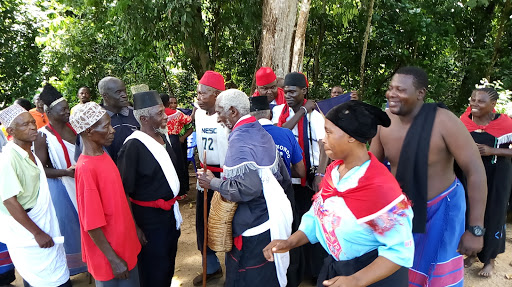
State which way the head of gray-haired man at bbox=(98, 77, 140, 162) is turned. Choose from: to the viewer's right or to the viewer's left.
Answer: to the viewer's right

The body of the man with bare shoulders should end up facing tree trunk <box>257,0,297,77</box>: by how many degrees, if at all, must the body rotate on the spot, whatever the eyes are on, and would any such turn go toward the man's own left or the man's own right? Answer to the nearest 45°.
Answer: approximately 90° to the man's own right

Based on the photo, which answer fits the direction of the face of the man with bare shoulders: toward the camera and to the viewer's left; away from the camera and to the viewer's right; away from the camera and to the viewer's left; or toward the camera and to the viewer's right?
toward the camera and to the viewer's left

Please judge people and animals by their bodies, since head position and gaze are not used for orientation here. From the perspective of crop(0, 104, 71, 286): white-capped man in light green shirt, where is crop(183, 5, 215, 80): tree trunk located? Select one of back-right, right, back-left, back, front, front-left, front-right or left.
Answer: left

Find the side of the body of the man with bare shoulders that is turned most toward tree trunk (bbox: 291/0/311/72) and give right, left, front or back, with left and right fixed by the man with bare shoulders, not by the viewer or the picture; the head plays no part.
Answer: right

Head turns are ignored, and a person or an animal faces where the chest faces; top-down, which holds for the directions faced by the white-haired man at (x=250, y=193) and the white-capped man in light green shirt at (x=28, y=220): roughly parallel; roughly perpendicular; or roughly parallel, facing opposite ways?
roughly parallel, facing opposite ways

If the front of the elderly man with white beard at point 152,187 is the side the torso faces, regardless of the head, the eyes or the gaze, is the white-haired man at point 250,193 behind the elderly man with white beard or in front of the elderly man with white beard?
in front

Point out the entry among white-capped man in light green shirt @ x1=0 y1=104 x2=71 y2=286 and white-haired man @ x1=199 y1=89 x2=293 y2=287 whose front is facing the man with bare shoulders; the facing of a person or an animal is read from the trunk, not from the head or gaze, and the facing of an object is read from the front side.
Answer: white-capped man in light green shirt @ x1=0 y1=104 x2=71 y2=286

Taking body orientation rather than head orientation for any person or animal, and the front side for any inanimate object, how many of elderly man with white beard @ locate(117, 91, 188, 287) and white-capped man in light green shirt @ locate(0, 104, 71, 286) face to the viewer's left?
0

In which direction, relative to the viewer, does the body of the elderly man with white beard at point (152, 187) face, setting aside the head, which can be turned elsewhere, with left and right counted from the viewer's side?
facing the viewer and to the right of the viewer

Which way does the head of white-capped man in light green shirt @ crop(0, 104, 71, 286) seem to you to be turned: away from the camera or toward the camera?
toward the camera

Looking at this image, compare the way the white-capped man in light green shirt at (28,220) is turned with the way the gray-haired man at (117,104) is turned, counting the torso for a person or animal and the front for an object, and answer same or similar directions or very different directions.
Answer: same or similar directions

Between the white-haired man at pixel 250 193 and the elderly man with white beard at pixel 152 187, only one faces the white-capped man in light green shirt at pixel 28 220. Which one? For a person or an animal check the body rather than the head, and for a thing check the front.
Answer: the white-haired man at pixel 250 193

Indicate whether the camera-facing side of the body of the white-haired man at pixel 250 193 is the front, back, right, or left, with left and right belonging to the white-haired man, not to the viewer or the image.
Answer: left

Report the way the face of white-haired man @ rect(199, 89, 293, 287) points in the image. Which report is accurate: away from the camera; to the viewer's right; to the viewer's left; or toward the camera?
to the viewer's left

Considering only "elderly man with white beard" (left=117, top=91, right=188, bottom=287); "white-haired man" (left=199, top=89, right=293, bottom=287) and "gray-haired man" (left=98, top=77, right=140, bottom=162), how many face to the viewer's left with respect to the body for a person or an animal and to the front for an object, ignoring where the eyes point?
1

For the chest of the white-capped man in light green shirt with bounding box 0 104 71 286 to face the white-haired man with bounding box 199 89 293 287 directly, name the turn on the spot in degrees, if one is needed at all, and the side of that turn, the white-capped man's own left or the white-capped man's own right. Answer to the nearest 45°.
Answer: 0° — they already face them

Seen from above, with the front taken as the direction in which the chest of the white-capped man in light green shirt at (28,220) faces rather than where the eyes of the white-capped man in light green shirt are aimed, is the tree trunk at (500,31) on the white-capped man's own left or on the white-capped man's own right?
on the white-capped man's own left
